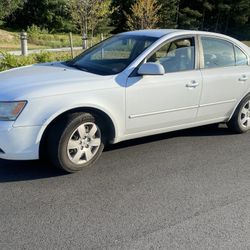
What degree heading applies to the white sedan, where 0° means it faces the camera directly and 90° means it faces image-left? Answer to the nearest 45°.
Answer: approximately 45°

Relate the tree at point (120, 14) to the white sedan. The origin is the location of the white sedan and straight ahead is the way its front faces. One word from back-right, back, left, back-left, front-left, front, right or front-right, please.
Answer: back-right

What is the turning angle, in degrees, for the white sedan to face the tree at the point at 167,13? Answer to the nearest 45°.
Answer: approximately 135° to its right

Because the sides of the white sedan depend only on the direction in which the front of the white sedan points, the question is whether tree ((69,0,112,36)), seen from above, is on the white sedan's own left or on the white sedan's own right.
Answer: on the white sedan's own right

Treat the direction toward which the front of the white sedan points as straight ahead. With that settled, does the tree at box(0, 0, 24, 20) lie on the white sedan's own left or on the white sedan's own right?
on the white sedan's own right
